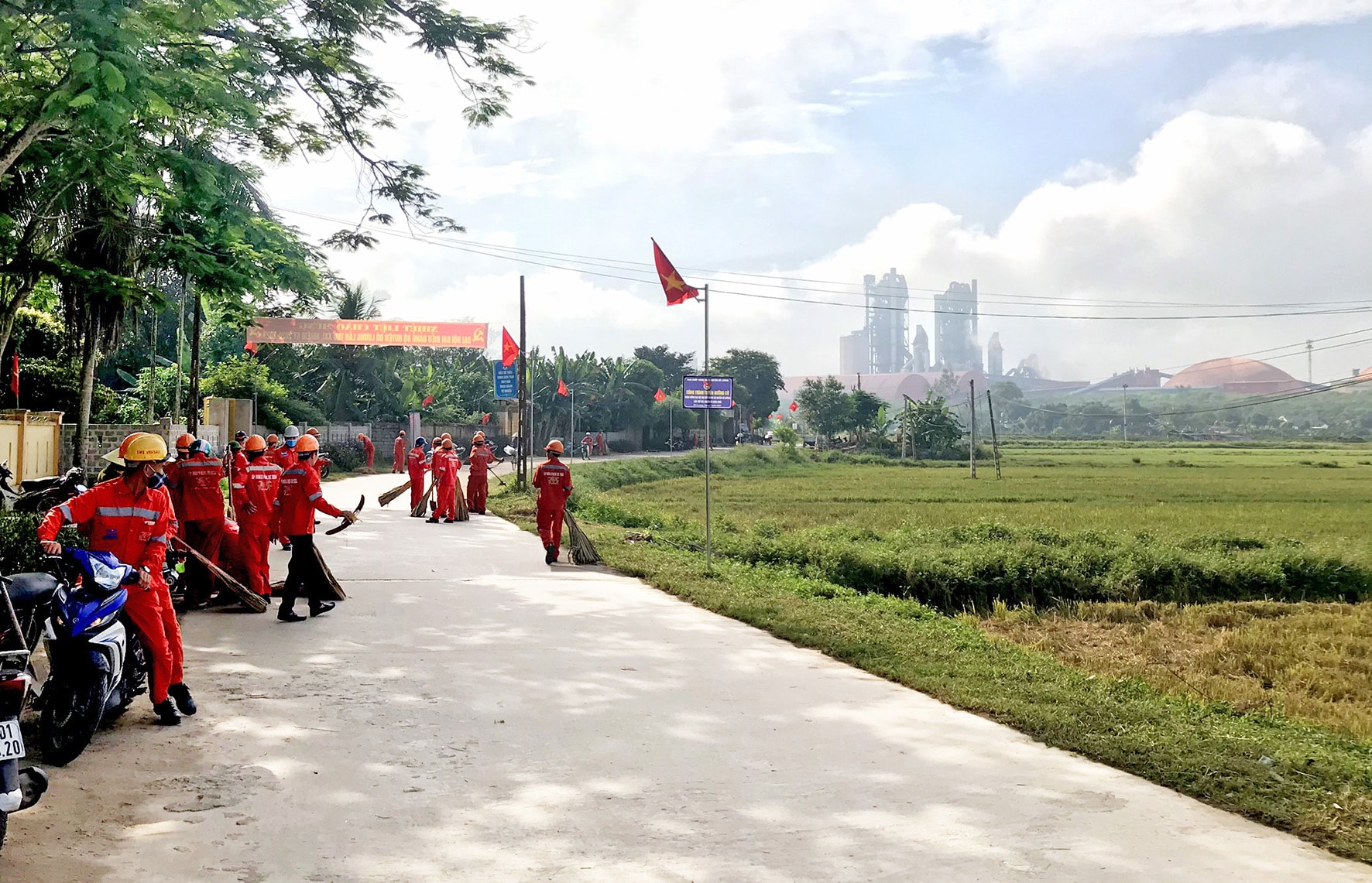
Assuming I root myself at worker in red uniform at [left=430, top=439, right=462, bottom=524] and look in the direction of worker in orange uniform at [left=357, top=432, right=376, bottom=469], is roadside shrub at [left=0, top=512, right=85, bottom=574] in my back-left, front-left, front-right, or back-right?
back-left

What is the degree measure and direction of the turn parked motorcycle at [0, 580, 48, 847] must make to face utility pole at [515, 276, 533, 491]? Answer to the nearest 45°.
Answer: approximately 45° to its right

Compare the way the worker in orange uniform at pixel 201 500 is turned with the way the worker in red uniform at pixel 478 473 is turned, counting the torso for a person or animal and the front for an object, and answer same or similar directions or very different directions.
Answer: same or similar directions

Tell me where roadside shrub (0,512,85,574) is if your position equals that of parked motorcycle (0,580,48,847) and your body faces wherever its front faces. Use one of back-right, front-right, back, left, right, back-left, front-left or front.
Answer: front

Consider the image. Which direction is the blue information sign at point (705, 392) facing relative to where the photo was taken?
toward the camera

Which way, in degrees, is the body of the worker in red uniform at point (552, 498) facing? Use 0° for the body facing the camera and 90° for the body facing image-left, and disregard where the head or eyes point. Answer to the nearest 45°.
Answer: approximately 180°

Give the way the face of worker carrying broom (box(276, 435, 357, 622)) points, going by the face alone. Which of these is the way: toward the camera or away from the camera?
away from the camera

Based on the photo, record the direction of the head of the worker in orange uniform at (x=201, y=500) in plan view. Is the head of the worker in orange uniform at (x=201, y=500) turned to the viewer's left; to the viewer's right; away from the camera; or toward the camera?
away from the camera

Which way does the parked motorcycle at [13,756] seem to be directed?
away from the camera

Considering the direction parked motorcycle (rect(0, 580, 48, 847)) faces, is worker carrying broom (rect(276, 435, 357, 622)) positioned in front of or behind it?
in front

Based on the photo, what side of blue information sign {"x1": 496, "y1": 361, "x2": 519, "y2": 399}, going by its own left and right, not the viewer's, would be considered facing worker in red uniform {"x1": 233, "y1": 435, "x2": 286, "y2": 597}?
front

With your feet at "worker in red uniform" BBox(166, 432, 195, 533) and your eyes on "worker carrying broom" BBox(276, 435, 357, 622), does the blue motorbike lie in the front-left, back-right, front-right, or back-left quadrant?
front-right
